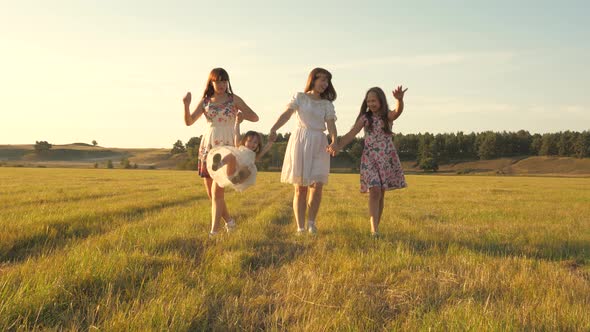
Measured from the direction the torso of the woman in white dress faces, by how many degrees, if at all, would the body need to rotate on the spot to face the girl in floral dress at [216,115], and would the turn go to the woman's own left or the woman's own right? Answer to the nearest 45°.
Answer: approximately 90° to the woman's own right

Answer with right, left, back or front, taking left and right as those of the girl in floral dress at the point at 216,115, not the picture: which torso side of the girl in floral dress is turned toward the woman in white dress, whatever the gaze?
left

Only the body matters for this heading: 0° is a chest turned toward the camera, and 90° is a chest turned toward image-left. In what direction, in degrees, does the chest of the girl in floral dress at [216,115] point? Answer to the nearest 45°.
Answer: approximately 0°

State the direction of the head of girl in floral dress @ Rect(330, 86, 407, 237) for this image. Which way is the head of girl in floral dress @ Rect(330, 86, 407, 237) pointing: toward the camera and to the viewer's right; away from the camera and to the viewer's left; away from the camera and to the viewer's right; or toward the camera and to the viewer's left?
toward the camera and to the viewer's left

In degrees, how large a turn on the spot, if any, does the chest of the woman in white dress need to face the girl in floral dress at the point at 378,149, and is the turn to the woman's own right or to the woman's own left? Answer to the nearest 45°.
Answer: approximately 90° to the woman's own left

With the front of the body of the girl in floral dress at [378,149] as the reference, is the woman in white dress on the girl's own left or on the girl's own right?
on the girl's own right

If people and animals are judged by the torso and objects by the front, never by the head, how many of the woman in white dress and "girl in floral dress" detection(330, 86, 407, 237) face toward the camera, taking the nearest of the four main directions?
2
